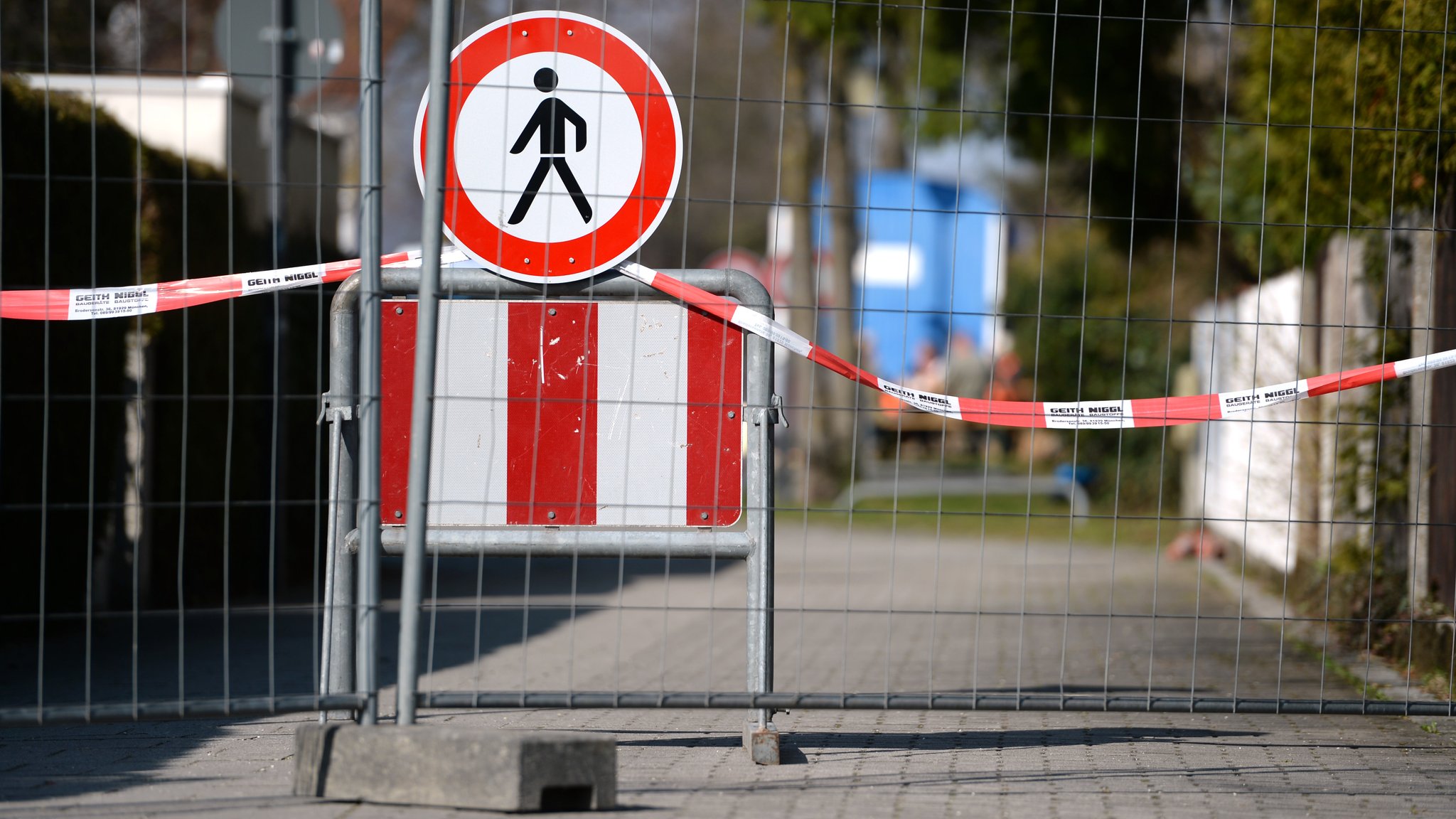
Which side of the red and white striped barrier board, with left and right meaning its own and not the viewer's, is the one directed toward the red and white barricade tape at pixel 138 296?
right

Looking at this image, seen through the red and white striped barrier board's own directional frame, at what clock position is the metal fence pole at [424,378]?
The metal fence pole is roughly at 1 o'clock from the red and white striped barrier board.

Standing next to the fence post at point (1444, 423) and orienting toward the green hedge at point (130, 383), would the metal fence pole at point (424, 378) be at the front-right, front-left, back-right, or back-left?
front-left

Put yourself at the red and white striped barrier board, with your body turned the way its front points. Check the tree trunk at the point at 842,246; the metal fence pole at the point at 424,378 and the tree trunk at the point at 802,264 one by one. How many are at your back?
2

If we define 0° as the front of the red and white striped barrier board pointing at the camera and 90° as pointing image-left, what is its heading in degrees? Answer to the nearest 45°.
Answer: approximately 0°

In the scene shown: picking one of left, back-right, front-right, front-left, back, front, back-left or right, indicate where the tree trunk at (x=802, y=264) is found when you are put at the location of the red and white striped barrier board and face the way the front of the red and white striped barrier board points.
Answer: back

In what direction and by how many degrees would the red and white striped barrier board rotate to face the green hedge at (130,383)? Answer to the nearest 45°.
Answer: approximately 135° to its right

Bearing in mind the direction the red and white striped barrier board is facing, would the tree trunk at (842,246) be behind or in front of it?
behind

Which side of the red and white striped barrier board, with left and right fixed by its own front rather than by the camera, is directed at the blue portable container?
back

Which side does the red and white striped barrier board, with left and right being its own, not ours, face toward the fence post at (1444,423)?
left
